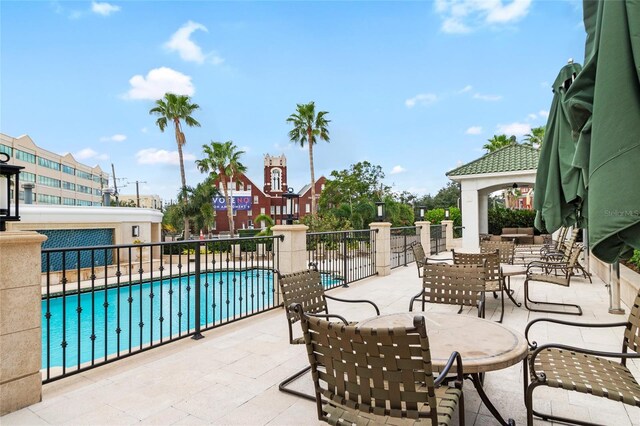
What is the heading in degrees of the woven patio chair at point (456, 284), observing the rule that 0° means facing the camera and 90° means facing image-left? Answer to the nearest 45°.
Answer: approximately 45°

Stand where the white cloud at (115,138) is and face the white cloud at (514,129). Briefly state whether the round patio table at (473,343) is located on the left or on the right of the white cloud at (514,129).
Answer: right

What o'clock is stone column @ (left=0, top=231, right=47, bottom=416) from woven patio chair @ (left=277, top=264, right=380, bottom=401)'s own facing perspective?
The stone column is roughly at 4 o'clock from the woven patio chair.

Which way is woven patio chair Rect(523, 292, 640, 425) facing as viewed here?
to the viewer's left

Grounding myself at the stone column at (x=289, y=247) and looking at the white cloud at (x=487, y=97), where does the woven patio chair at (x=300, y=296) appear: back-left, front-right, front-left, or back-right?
back-right

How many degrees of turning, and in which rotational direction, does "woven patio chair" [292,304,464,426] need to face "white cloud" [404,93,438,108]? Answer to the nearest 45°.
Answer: approximately 45° to its left

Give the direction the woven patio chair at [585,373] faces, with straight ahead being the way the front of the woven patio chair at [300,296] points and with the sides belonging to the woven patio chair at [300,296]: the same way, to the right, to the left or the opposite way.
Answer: the opposite way

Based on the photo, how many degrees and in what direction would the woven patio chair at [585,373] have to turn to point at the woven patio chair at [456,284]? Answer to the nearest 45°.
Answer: approximately 45° to its right

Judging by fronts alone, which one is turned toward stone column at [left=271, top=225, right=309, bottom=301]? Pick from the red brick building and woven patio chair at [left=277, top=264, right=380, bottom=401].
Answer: the red brick building

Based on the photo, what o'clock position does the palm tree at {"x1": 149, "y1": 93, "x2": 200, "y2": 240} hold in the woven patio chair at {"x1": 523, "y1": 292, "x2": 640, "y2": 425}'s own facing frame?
The palm tree is roughly at 1 o'clock from the woven patio chair.

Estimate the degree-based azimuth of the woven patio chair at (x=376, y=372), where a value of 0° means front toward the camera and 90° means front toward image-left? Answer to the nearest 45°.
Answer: approximately 225°
